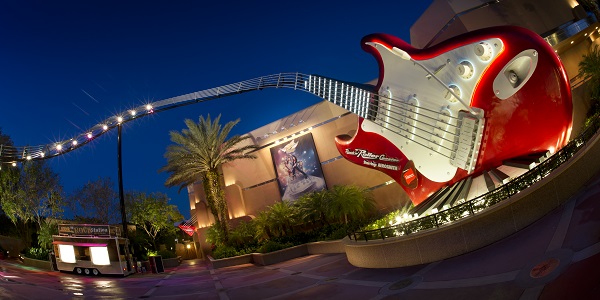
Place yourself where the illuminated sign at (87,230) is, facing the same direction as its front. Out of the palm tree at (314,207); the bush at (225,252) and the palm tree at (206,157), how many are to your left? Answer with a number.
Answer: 3

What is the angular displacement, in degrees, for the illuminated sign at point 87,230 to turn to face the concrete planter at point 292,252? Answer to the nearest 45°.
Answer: approximately 45° to its left

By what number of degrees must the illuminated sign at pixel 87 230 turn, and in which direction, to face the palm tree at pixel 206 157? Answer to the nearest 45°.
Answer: approximately 90° to its left

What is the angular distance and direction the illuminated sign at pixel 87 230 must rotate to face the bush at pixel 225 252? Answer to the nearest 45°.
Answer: approximately 90° to its left

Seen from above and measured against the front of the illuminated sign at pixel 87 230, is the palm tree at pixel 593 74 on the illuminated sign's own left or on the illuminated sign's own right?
on the illuminated sign's own left

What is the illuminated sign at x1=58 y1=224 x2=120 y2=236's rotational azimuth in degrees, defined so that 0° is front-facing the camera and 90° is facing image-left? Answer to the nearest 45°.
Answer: approximately 0°
